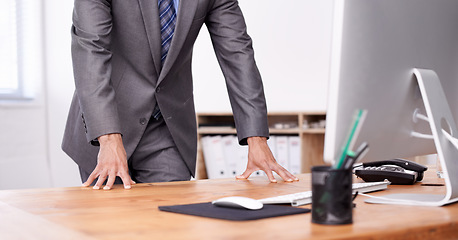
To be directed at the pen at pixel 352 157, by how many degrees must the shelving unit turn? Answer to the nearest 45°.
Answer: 0° — it already faces it

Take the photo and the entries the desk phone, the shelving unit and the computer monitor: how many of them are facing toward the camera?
1

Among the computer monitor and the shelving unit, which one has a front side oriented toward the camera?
the shelving unit

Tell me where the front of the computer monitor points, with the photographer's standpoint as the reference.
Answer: facing away from the viewer and to the left of the viewer

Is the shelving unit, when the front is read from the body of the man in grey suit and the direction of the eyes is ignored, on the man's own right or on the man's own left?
on the man's own left

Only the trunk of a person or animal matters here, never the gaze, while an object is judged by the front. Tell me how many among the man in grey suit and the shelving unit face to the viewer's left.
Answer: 0

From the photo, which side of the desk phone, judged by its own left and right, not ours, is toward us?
left

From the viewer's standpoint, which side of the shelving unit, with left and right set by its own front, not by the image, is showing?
front

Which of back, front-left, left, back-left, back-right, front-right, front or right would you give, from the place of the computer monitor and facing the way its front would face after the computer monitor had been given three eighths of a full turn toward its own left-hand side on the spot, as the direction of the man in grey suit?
back-right

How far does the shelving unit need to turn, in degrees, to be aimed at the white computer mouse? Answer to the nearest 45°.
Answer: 0° — it already faces it

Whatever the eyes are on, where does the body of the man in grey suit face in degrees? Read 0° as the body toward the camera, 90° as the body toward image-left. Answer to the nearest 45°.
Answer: approximately 315°

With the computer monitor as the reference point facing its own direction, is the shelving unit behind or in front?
in front
